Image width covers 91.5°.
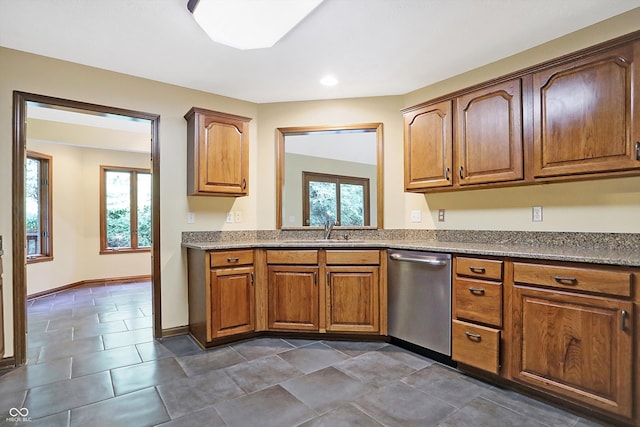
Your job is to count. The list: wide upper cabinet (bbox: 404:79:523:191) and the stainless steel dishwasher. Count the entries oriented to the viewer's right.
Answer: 0

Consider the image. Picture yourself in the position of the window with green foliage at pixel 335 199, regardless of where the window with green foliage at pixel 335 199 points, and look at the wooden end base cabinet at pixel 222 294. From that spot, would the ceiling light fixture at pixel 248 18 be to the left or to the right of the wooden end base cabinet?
left

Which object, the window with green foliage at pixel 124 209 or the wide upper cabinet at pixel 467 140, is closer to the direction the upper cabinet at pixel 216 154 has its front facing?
the wide upper cabinet

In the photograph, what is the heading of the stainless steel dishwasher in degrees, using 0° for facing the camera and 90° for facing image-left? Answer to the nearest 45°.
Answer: approximately 45°

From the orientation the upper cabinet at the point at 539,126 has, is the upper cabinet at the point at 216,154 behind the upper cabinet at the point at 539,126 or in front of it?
in front

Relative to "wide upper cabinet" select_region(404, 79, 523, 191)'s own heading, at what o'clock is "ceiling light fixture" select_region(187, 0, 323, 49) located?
The ceiling light fixture is roughly at 12 o'clock from the wide upper cabinet.

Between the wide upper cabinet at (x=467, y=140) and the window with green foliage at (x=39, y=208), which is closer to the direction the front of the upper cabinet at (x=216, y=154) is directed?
the wide upper cabinet

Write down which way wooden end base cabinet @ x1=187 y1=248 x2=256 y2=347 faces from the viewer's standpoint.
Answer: facing the viewer and to the right of the viewer

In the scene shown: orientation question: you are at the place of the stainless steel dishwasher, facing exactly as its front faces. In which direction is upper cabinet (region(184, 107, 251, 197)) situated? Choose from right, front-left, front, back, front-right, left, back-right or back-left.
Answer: front-right
